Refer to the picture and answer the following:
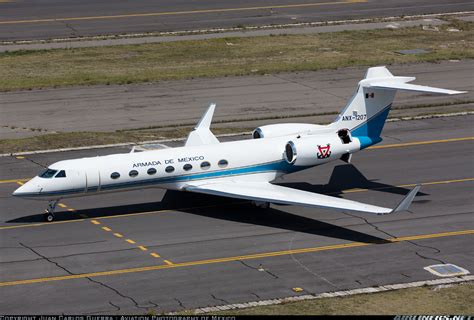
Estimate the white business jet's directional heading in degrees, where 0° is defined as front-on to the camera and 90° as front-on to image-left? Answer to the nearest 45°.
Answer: approximately 45°
